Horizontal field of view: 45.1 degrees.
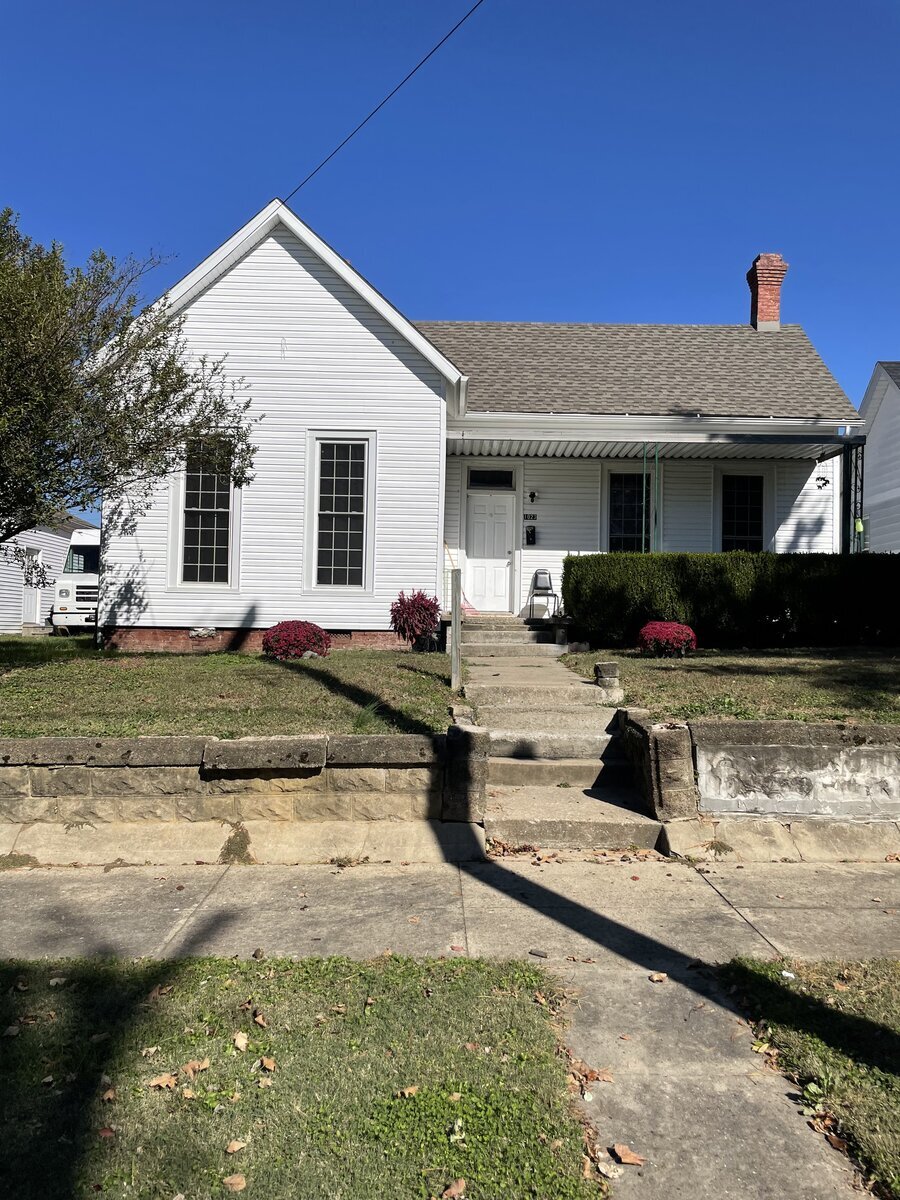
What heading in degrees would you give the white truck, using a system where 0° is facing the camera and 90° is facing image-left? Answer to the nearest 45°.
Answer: approximately 0°

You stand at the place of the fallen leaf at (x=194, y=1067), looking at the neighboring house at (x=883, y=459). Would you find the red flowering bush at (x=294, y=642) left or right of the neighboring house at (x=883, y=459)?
left

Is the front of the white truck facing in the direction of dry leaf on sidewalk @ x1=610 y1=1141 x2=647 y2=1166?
yes

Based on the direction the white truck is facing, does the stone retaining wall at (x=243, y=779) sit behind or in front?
in front

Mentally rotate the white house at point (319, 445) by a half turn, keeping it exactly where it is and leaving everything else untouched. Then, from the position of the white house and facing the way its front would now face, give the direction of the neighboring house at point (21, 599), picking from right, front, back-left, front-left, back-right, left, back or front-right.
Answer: front-left

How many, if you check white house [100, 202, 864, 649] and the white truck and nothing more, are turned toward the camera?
2

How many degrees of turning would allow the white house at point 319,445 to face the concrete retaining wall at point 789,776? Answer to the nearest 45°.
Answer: approximately 45° to its left

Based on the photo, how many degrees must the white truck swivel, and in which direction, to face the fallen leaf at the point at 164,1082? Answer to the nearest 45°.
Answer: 0° — it already faces it

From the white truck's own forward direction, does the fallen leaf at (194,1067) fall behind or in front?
in front

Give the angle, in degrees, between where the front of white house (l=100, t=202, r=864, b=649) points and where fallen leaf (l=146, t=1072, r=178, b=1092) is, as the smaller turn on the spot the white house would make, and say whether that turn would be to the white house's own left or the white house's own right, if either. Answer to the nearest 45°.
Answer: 0° — it already faces it
